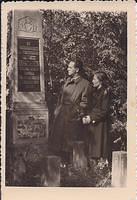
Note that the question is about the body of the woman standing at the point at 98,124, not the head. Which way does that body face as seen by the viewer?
to the viewer's left

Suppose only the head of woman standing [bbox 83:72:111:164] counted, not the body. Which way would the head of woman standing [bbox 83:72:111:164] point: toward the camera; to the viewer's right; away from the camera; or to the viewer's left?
to the viewer's left
